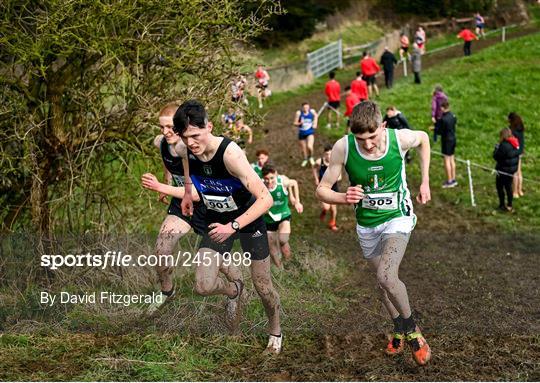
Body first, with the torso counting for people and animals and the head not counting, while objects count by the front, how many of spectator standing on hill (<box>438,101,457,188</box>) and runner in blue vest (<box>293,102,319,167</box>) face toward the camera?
1

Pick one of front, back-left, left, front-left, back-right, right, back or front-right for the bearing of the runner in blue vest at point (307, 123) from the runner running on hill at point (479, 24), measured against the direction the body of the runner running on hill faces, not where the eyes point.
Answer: front-left

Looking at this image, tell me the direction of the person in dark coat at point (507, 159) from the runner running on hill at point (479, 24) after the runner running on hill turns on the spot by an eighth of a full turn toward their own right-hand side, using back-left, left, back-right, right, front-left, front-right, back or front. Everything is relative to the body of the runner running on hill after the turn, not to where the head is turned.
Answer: left

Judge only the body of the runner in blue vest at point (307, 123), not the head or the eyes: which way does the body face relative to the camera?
toward the camera

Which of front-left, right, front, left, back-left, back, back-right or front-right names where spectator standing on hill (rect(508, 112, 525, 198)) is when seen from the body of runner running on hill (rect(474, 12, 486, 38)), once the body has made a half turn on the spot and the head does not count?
back-right

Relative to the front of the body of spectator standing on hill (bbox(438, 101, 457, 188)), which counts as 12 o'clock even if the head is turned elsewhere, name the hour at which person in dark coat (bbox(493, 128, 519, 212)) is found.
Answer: The person in dark coat is roughly at 8 o'clock from the spectator standing on hill.

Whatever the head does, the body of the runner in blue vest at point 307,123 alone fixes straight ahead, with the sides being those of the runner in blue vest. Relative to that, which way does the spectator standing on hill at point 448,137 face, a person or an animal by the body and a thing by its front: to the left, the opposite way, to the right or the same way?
to the right

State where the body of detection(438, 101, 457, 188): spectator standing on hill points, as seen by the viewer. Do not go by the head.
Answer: to the viewer's left

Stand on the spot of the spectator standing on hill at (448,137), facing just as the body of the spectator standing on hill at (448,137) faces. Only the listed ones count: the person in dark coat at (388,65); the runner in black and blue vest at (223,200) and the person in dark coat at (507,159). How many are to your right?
1

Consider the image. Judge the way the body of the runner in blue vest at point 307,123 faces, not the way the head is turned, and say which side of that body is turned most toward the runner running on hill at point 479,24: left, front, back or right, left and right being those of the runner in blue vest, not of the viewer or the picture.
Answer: back

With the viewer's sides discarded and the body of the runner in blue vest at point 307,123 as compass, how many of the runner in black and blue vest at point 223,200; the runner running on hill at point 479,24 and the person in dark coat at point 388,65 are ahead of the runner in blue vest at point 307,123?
1

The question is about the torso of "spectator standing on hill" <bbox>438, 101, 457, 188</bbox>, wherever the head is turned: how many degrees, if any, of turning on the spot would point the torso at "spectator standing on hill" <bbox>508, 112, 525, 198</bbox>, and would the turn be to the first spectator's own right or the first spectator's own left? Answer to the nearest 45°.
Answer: approximately 180°

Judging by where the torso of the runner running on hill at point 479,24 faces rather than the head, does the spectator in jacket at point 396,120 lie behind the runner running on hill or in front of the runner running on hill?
in front

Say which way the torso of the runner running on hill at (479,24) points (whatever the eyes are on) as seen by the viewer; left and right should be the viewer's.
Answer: facing the viewer and to the left of the viewer

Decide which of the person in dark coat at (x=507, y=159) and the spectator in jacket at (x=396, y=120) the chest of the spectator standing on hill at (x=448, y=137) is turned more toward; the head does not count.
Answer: the spectator in jacket
